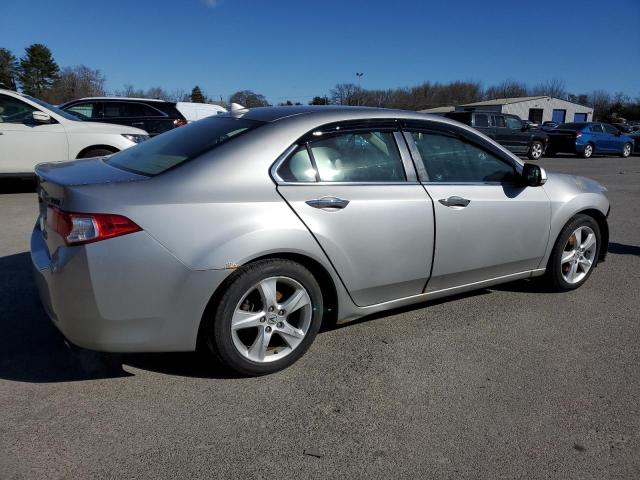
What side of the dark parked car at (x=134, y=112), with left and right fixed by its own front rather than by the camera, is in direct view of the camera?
left

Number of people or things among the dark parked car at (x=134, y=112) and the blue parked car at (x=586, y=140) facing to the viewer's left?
1

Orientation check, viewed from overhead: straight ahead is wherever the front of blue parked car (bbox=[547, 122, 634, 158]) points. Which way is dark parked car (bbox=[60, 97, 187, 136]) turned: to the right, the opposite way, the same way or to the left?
the opposite way

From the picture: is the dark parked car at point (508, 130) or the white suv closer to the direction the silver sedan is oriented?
the dark parked car

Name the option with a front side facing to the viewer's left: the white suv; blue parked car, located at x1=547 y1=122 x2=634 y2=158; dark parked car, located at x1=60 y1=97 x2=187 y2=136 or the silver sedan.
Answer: dark parked car, located at x1=60 y1=97 x2=187 y2=136

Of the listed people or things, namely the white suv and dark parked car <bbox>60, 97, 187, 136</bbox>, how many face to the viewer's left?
1

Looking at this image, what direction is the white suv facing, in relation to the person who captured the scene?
facing to the right of the viewer

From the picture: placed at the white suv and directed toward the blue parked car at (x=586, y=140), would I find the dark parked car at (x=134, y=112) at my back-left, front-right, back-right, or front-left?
front-left

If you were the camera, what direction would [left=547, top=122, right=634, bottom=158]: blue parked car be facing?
facing away from the viewer and to the right of the viewer

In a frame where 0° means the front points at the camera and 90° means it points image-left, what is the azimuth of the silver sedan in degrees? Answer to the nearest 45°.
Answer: approximately 225°

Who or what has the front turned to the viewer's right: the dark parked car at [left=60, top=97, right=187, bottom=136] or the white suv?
the white suv

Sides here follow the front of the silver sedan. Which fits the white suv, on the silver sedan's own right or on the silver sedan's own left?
on the silver sedan's own left

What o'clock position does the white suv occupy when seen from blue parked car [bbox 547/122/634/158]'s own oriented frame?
The white suv is roughly at 5 o'clock from the blue parked car.

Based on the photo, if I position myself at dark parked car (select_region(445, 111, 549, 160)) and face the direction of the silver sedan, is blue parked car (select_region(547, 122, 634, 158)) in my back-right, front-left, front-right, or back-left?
back-left

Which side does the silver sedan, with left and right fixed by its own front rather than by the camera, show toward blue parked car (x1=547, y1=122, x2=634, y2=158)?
front

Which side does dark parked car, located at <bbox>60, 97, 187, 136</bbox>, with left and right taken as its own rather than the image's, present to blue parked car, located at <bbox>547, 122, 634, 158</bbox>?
back

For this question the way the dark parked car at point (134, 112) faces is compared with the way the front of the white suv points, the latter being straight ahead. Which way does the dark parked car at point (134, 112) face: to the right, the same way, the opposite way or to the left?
the opposite way

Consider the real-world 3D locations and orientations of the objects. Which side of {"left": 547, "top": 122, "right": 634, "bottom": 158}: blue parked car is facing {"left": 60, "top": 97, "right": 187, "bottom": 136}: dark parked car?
back

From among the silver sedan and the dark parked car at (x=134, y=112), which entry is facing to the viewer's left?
the dark parked car
